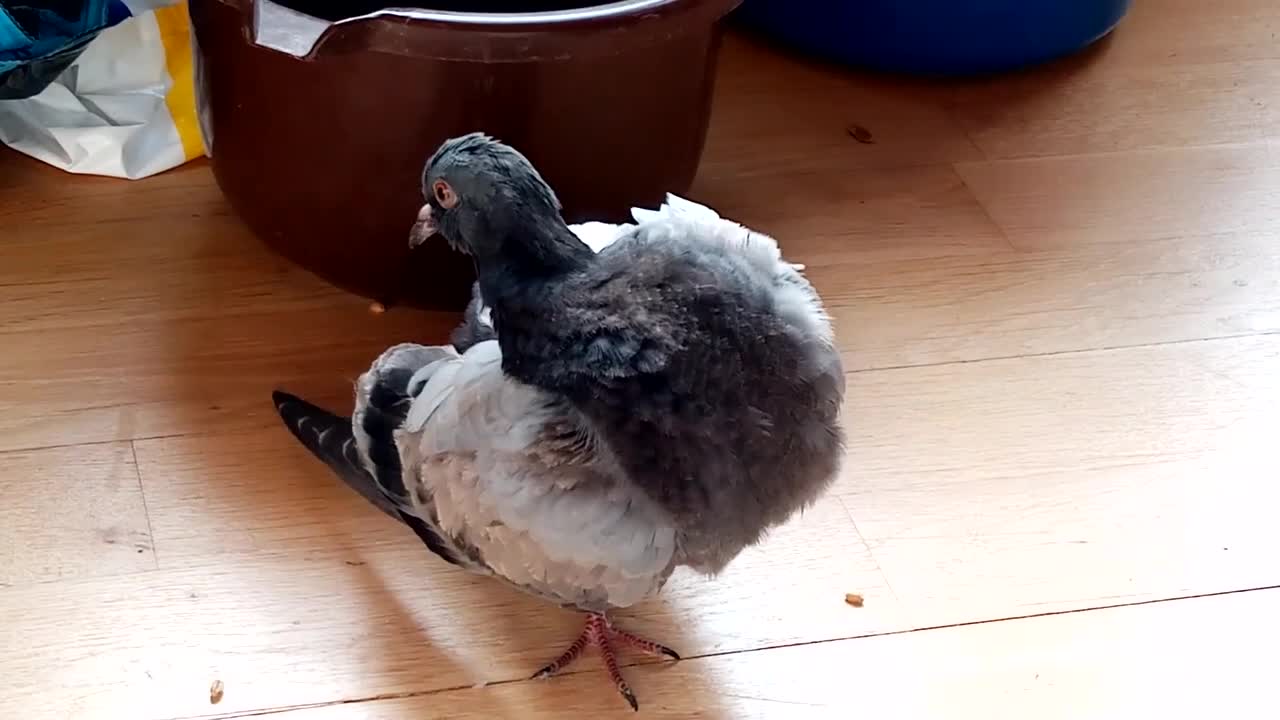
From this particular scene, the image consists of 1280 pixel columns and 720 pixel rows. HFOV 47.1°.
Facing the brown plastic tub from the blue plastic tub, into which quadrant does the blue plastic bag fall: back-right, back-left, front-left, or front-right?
front-right

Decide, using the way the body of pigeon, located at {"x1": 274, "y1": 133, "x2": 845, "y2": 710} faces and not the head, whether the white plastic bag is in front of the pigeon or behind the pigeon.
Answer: behind
